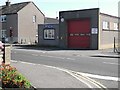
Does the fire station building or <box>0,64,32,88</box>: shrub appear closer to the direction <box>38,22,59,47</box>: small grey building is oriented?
the shrub

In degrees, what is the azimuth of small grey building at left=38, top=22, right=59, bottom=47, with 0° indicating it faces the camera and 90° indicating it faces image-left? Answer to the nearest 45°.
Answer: approximately 0°

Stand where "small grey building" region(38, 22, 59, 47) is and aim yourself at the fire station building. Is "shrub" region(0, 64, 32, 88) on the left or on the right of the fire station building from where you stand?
right

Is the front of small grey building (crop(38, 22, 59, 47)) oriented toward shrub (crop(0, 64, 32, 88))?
yes

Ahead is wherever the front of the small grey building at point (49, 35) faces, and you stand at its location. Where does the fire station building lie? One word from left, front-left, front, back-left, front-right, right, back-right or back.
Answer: front-left
